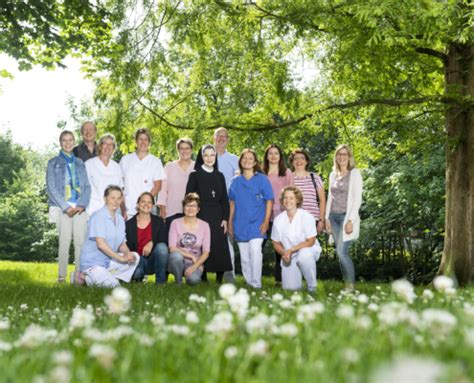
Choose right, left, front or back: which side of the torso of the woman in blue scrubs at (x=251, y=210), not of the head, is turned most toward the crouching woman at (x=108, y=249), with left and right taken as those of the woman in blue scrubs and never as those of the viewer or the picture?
right

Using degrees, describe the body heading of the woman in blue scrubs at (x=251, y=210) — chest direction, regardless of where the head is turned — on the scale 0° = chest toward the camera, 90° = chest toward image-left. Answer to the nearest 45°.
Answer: approximately 0°

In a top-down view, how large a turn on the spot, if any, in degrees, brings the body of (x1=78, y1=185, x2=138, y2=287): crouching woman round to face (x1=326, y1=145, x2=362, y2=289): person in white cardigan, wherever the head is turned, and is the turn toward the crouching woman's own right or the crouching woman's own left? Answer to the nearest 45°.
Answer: approximately 45° to the crouching woman's own left

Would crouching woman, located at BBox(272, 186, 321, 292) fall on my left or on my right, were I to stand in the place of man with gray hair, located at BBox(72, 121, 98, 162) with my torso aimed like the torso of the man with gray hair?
on my left

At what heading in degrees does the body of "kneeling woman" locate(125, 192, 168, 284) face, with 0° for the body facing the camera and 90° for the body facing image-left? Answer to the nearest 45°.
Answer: approximately 0°
